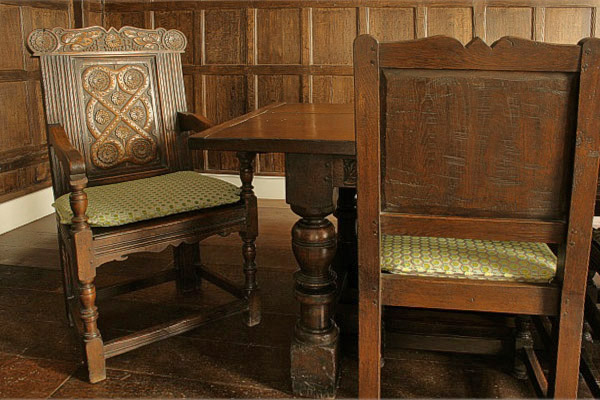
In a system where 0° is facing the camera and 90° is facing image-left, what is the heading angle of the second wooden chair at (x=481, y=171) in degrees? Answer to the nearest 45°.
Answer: approximately 180°

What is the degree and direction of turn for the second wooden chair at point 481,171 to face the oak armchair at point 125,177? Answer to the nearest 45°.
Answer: approximately 45° to its left

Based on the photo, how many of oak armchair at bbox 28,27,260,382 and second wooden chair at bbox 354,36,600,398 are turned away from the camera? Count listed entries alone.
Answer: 1

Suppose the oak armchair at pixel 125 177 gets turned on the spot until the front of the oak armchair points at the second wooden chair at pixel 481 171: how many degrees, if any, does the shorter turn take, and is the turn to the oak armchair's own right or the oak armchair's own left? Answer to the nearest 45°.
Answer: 0° — it already faces it

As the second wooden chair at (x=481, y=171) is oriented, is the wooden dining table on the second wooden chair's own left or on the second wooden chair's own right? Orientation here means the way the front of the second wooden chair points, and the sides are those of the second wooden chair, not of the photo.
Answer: on the second wooden chair's own left

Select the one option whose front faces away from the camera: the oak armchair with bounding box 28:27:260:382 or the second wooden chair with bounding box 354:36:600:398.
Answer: the second wooden chair
